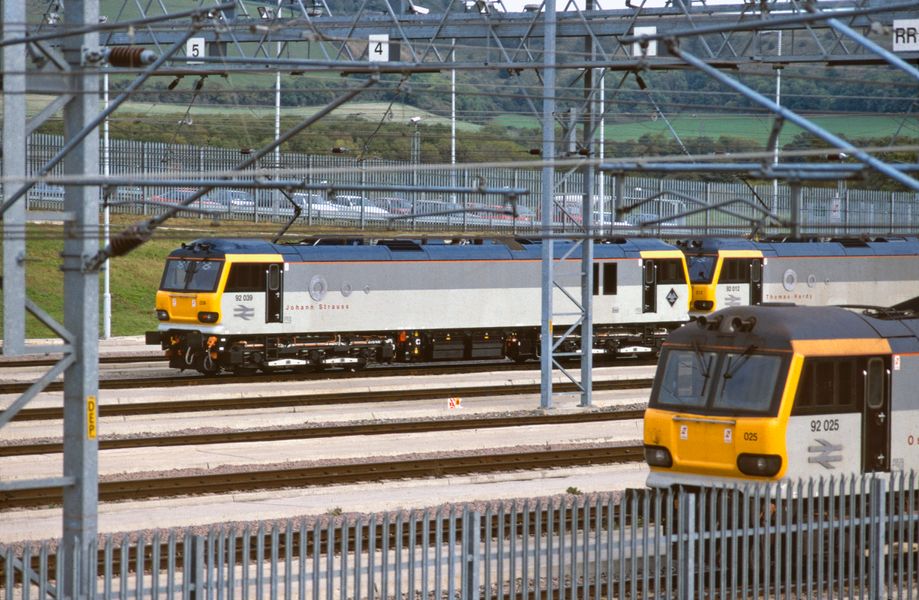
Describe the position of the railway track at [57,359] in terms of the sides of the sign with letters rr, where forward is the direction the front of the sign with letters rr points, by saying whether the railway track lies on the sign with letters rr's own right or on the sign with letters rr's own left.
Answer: on the sign with letters rr's own right

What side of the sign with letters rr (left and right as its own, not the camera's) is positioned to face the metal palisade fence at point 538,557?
front

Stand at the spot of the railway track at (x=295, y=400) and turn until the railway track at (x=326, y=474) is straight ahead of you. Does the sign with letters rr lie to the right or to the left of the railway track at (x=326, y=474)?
left

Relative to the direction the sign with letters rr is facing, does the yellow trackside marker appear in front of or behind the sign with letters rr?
in front

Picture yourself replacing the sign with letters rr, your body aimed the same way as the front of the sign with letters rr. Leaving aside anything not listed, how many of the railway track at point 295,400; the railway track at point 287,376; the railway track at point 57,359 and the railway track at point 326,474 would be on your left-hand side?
0

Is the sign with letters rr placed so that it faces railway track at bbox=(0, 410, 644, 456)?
no

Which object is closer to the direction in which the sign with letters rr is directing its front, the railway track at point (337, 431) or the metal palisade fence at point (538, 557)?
the metal palisade fence

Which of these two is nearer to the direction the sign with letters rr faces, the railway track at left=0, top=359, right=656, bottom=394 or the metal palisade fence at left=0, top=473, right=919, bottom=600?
the metal palisade fence

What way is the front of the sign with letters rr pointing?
toward the camera

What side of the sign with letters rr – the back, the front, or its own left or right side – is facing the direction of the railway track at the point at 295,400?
right

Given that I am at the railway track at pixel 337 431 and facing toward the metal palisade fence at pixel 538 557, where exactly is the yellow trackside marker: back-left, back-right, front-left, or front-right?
front-right

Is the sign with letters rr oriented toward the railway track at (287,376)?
no

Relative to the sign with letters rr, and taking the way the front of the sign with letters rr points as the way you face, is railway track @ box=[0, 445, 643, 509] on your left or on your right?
on your right
